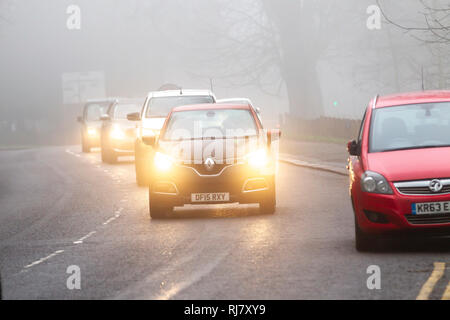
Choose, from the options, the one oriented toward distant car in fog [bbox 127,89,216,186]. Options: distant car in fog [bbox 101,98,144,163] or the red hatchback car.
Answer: distant car in fog [bbox 101,98,144,163]

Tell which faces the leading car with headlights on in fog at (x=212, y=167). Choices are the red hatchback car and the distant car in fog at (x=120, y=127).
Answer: the distant car in fog at (x=120, y=127)

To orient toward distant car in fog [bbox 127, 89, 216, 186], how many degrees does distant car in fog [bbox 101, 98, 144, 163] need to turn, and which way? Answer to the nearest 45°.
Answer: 0° — it already faces it

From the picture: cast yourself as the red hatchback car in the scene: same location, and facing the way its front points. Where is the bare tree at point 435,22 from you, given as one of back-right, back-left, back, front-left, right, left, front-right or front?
back

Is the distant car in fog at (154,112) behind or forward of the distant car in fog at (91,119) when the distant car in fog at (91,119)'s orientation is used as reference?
forward

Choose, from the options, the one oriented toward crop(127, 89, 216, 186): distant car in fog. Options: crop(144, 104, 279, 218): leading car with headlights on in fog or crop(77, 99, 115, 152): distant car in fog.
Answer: crop(77, 99, 115, 152): distant car in fog

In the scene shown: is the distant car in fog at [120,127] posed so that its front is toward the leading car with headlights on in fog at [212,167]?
yes
